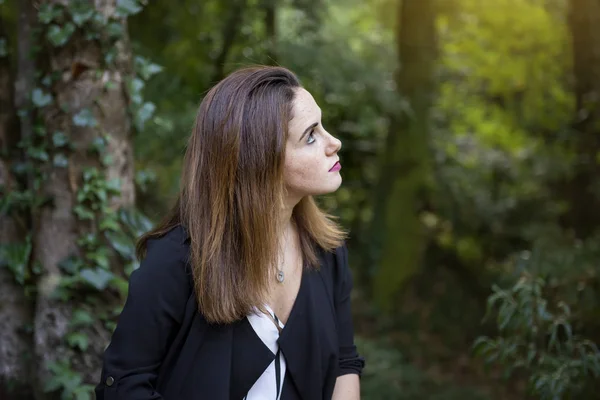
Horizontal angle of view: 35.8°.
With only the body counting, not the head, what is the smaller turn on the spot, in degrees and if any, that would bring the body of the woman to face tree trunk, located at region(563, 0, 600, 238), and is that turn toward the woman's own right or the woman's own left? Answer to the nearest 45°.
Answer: approximately 90° to the woman's own left

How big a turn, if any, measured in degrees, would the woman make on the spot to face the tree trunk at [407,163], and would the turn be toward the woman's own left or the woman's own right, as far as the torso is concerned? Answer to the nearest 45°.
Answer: approximately 135° to the woman's own left

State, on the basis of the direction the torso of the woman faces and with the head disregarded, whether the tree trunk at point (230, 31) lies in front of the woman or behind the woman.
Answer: behind

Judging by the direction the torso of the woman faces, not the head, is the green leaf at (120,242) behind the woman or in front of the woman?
behind

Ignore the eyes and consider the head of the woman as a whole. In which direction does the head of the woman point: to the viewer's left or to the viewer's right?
to the viewer's right

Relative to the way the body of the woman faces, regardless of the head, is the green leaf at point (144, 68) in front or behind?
behind

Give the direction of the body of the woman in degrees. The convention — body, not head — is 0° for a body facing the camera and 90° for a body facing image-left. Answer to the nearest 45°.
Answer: approximately 315°

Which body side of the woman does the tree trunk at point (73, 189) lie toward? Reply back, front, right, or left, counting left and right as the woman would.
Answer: back

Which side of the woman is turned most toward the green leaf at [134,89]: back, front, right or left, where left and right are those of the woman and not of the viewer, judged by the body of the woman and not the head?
back
